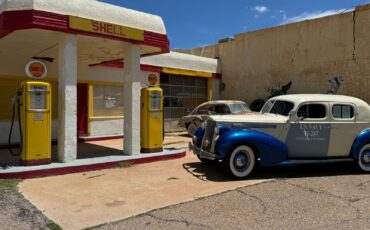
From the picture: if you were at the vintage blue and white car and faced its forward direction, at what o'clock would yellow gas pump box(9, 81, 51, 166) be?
The yellow gas pump is roughly at 1 o'clock from the vintage blue and white car.

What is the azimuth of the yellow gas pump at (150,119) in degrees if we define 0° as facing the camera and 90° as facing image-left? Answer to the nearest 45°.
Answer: approximately 315°

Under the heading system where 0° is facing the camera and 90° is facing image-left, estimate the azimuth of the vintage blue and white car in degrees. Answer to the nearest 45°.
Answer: approximately 45°

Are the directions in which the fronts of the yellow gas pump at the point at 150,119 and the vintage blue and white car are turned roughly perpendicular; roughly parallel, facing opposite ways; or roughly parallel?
roughly perpendicular

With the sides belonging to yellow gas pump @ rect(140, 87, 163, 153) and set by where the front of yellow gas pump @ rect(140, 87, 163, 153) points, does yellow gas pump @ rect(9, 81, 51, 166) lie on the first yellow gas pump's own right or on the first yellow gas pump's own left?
on the first yellow gas pump's own right
